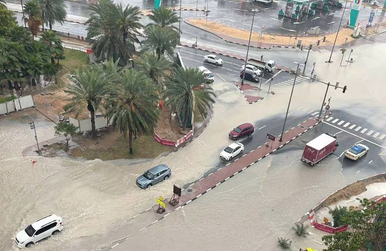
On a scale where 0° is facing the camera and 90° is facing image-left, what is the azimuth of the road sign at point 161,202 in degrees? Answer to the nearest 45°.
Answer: approximately 45°

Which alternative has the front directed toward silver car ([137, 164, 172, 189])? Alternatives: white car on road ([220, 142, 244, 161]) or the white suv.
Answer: the white car on road

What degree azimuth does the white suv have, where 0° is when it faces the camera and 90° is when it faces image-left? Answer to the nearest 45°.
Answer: approximately 45°

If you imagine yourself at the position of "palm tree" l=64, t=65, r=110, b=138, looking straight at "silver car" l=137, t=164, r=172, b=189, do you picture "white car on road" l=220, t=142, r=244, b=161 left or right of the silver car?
left

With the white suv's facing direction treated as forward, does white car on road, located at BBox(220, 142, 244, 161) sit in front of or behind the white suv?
behind

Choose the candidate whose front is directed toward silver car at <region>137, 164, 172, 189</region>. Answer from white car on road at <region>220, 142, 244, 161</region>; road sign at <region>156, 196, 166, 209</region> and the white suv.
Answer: the white car on road

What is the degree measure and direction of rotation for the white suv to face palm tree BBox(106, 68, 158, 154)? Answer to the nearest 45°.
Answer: approximately 180°
